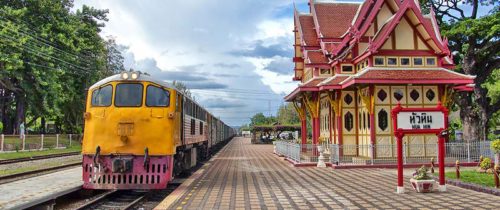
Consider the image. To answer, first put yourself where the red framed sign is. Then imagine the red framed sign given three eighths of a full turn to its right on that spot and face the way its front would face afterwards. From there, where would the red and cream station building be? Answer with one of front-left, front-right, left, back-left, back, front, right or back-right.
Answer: front-right

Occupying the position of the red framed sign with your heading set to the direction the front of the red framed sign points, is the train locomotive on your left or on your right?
on your right

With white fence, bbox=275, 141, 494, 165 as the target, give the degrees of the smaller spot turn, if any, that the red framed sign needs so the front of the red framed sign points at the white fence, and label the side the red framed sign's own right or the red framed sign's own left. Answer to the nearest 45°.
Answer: approximately 180°

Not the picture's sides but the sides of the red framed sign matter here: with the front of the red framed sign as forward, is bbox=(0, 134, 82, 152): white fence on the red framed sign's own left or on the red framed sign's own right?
on the red framed sign's own right
